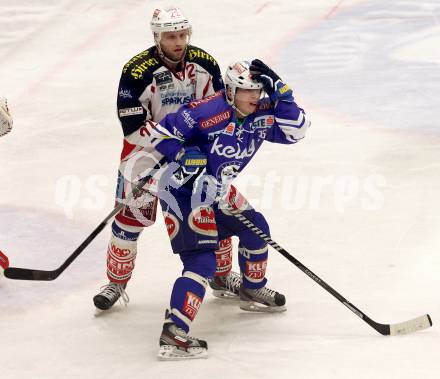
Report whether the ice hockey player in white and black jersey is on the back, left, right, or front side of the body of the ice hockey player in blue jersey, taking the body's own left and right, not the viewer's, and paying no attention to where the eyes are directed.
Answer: back

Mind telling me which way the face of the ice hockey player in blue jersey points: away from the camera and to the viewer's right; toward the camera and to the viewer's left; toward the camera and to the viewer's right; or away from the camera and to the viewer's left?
toward the camera and to the viewer's right

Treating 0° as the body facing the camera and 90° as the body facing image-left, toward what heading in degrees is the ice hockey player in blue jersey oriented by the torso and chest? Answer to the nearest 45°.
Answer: approximately 315°
